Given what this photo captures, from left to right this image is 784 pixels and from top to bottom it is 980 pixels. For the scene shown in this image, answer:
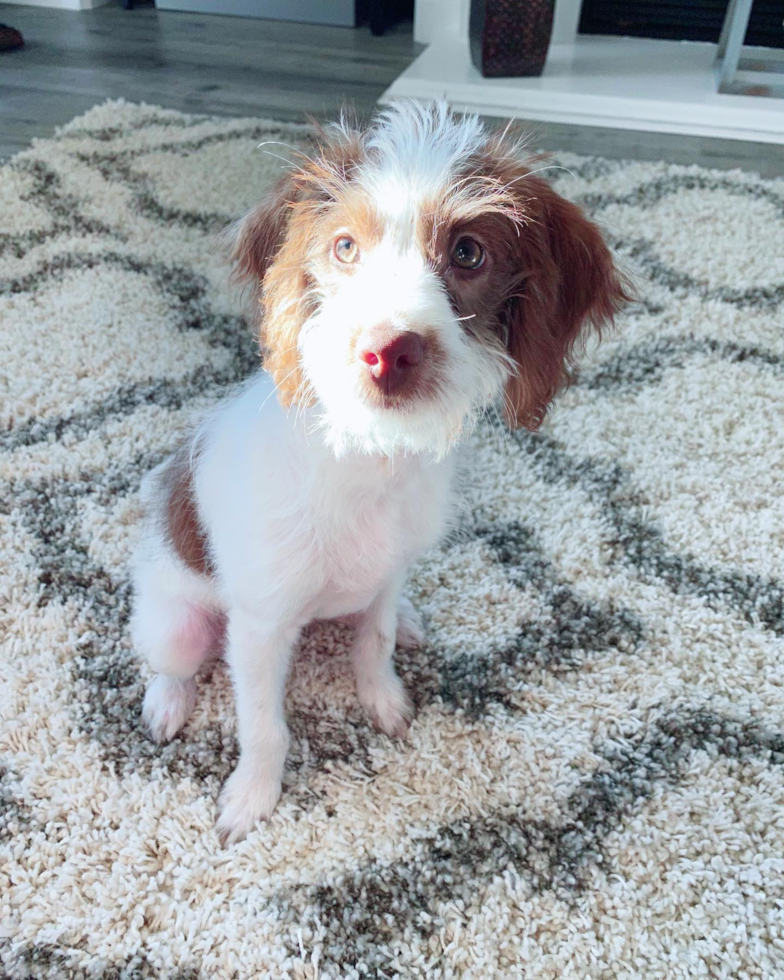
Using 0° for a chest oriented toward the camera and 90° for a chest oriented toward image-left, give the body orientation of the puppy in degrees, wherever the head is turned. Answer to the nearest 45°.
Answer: approximately 315°

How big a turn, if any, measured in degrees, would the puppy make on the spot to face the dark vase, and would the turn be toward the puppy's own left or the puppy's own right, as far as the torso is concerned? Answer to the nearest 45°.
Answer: approximately 135° to the puppy's own left
